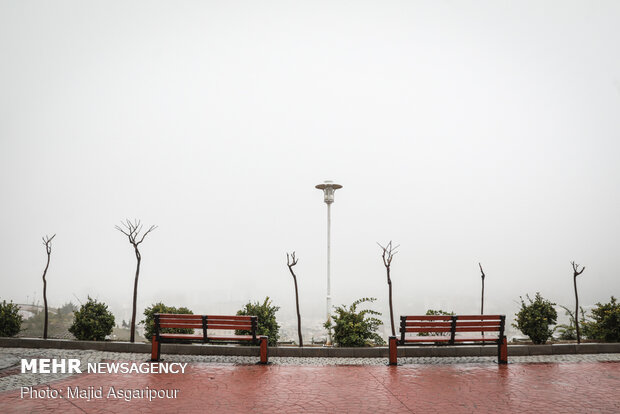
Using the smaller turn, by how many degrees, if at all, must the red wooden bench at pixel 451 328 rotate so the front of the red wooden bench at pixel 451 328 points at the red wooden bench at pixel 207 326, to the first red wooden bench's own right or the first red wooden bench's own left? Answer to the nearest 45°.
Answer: approximately 90° to the first red wooden bench's own left

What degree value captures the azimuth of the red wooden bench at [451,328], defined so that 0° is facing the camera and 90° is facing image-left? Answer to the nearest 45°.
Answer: approximately 180°

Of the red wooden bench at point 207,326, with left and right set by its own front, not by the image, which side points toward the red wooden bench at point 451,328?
right

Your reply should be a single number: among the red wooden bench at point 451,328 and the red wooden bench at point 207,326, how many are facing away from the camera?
2

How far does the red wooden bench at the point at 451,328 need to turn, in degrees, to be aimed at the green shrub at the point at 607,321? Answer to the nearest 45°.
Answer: approximately 45° to its right

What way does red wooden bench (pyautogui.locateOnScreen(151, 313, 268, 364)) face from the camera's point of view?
away from the camera
